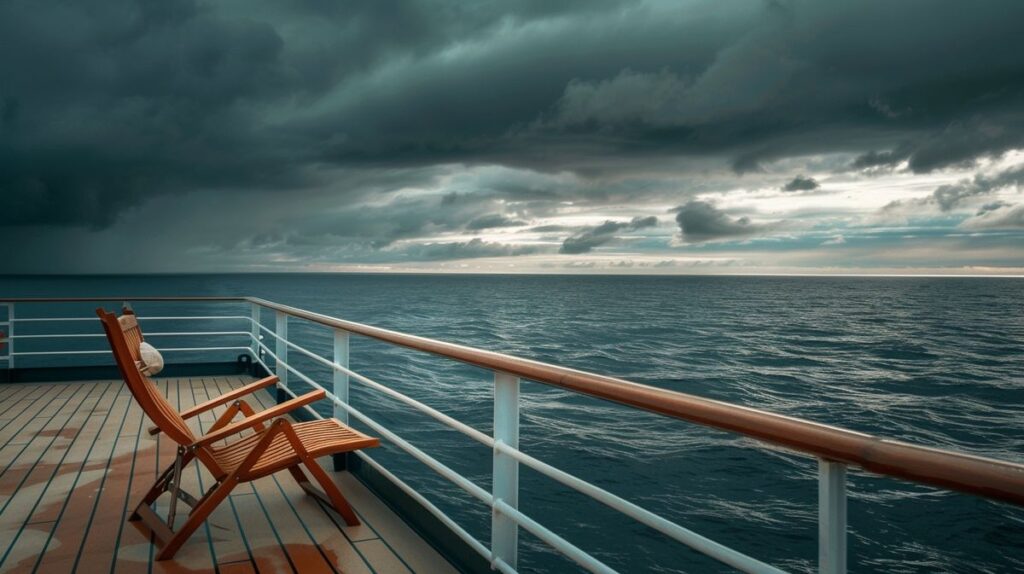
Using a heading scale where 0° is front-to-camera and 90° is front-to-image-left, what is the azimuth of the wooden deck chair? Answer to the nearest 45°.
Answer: approximately 270°
